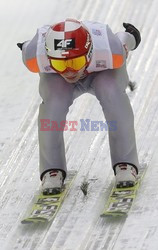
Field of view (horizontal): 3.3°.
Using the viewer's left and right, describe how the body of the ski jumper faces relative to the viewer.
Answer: facing the viewer
